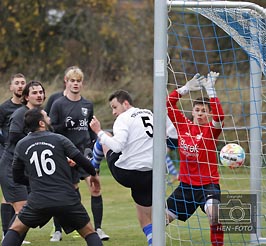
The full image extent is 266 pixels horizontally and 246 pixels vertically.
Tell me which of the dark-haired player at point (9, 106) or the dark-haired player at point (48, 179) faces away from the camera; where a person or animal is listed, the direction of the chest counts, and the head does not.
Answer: the dark-haired player at point (48, 179)

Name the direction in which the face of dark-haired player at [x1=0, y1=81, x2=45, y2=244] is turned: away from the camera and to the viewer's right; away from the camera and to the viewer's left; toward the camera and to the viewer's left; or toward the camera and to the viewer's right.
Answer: toward the camera and to the viewer's right

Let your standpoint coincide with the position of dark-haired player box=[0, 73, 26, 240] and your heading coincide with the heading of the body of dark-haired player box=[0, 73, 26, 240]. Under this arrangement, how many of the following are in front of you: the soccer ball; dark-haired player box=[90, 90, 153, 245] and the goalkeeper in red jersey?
3

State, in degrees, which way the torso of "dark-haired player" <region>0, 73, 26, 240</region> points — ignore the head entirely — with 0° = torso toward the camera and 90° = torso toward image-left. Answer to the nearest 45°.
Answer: approximately 315°

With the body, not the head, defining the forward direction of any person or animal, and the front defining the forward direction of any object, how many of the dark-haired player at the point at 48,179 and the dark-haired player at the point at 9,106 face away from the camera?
1

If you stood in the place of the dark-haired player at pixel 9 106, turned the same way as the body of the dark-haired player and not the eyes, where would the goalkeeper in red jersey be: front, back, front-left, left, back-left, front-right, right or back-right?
front

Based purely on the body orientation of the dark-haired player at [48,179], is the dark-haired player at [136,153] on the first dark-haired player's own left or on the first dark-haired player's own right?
on the first dark-haired player's own right

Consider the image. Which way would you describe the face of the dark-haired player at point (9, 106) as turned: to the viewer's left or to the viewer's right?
to the viewer's right

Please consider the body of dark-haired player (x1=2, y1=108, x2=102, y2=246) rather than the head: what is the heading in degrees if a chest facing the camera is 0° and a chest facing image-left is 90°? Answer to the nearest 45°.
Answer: approximately 180°

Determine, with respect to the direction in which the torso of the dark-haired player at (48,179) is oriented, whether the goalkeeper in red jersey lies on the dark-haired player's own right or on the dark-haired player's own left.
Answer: on the dark-haired player's own right

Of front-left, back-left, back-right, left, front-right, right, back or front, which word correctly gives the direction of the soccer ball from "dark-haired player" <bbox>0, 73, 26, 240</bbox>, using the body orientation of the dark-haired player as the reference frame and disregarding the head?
front
